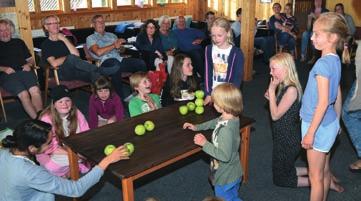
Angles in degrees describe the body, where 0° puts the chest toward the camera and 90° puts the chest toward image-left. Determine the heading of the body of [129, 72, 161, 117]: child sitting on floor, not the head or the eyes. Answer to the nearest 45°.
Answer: approximately 315°

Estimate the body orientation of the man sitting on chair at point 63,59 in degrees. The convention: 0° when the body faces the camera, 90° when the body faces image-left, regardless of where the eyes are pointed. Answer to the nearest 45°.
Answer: approximately 315°

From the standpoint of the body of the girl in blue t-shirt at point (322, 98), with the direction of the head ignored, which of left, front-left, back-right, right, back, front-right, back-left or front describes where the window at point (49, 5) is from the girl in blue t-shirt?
front-right

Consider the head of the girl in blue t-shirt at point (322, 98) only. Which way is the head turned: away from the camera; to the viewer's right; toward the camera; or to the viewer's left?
to the viewer's left

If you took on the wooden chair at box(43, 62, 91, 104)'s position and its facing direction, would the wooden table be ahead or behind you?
ahead

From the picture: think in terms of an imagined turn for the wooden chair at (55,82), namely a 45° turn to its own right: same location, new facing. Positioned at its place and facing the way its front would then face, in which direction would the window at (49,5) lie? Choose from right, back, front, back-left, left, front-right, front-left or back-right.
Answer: back

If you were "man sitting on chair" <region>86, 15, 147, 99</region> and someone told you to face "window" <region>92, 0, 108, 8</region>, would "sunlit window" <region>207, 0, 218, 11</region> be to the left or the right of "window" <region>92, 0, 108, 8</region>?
right

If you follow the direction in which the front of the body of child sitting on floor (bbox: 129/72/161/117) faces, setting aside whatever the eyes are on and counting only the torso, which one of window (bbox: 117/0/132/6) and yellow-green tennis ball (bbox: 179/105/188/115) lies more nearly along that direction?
the yellow-green tennis ball

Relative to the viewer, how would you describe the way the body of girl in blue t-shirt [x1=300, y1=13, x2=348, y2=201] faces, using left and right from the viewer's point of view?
facing to the left of the viewer
